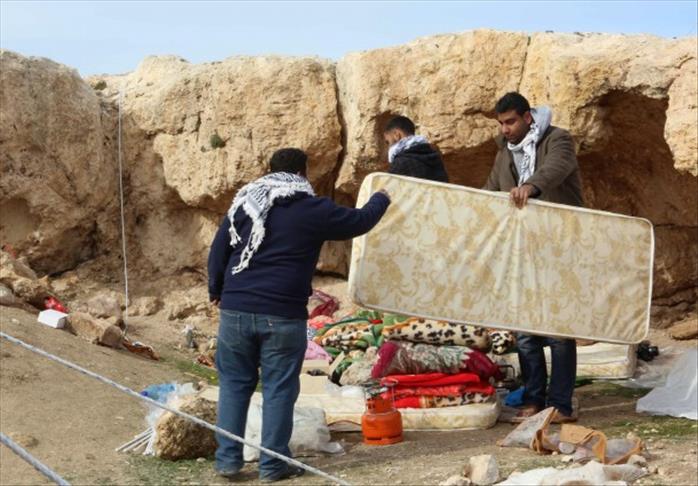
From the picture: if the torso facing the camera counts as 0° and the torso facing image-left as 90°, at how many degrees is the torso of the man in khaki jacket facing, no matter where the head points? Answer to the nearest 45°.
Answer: approximately 45°

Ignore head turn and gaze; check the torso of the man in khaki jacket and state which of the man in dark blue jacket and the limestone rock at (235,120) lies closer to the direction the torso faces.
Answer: the man in dark blue jacket

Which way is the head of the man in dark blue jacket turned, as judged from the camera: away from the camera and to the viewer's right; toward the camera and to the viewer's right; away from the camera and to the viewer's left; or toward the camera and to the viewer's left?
away from the camera and to the viewer's right

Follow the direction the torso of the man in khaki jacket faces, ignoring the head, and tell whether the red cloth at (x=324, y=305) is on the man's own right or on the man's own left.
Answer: on the man's own right

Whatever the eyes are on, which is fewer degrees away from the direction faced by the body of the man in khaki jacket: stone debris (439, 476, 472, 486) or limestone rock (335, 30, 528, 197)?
the stone debris

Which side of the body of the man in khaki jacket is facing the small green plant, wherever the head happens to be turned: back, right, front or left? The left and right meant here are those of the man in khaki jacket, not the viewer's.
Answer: right

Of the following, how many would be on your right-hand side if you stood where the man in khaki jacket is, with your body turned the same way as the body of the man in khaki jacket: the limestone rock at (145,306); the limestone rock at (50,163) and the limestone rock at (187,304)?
3
